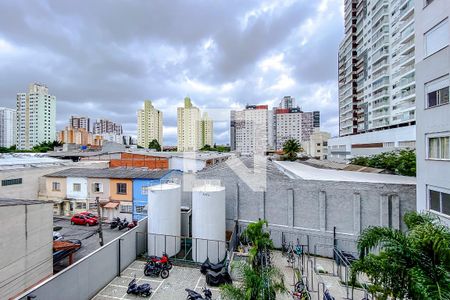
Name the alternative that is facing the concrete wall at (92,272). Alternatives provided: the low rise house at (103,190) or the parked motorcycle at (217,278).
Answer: the low rise house

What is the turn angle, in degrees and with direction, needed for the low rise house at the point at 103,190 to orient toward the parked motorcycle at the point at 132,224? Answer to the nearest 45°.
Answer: approximately 45° to its left

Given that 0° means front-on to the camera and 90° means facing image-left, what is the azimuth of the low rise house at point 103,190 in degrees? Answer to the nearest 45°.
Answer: approximately 0°
